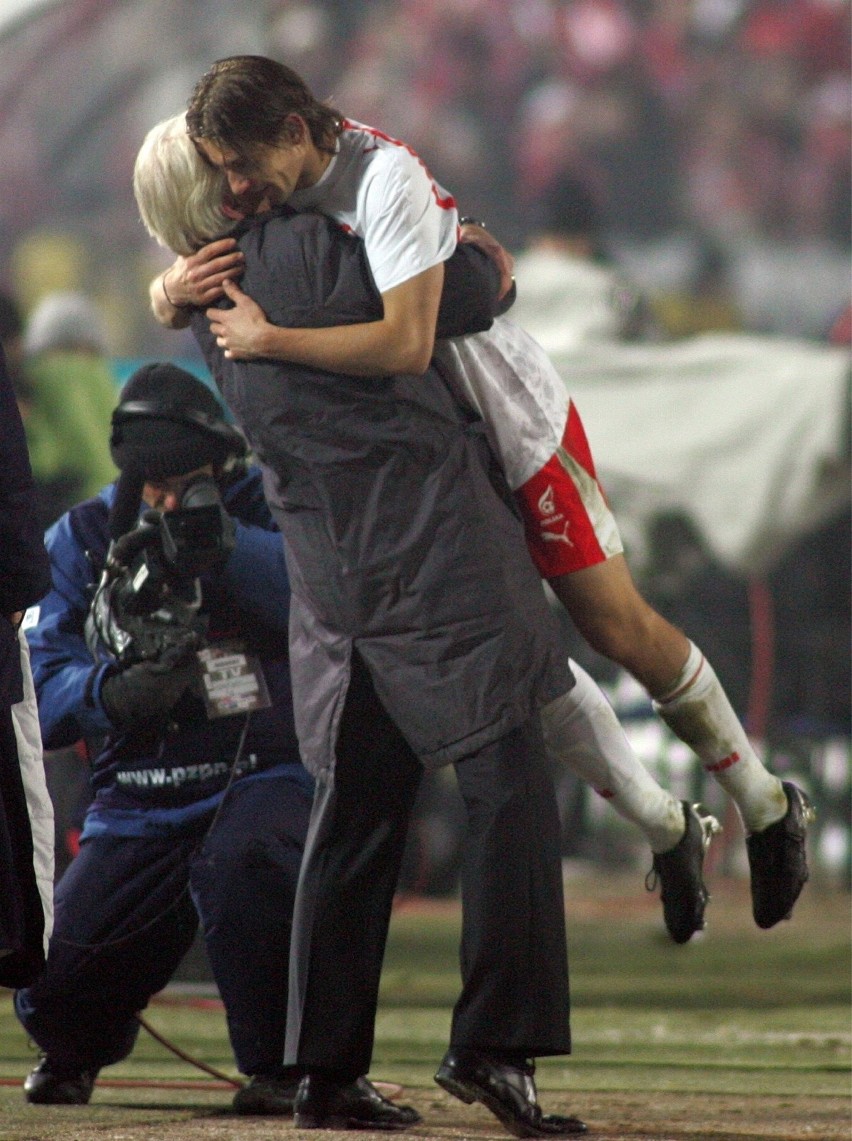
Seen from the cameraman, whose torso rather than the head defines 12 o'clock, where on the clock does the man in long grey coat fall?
The man in long grey coat is roughly at 11 o'clock from the cameraman.

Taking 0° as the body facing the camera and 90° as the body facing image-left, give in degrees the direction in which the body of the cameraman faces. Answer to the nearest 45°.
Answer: approximately 0°
